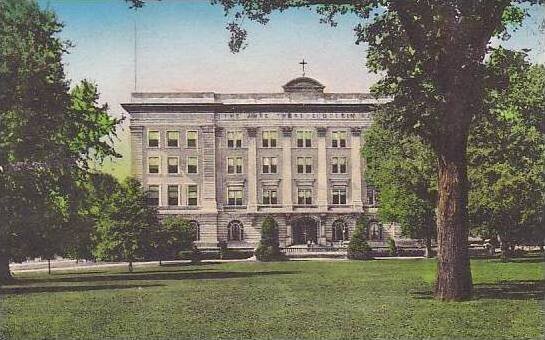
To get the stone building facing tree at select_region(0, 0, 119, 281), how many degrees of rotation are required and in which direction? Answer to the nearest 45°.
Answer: approximately 45° to its right

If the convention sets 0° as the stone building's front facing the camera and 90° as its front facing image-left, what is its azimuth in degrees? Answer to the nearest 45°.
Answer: approximately 0°

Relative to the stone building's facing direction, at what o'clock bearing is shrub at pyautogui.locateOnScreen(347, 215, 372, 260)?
The shrub is roughly at 9 o'clock from the stone building.

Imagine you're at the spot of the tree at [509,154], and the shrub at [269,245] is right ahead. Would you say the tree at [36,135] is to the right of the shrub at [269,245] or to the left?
left

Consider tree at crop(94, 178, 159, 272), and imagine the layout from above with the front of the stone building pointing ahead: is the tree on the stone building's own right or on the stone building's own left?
on the stone building's own right

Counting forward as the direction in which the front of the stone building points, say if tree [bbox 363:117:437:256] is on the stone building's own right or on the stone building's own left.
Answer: on the stone building's own left

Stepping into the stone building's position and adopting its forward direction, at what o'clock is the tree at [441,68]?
The tree is roughly at 11 o'clock from the stone building.

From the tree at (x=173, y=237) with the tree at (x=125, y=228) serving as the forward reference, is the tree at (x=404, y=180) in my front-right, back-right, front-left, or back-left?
back-left

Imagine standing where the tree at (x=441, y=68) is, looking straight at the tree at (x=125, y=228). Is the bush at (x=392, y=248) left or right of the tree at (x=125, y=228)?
right
